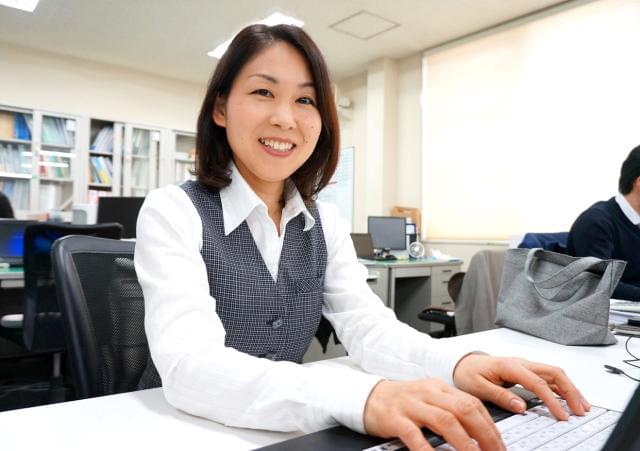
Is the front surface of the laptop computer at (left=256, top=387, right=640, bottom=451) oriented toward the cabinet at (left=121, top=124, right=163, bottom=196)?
yes

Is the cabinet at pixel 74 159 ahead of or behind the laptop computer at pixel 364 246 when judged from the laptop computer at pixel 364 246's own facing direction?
behind

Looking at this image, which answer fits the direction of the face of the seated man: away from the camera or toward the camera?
away from the camera

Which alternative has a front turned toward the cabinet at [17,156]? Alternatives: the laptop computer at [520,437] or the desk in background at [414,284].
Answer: the laptop computer

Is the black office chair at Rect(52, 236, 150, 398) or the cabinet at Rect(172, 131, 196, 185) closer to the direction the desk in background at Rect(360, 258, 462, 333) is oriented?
the black office chair

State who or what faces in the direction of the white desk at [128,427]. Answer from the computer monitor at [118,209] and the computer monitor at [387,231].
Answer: the computer monitor at [387,231]

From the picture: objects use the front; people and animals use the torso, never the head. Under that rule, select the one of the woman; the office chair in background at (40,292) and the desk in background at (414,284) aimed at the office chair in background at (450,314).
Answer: the desk in background

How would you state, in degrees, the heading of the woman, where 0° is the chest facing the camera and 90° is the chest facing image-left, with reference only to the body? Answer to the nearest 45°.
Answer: approximately 315°
